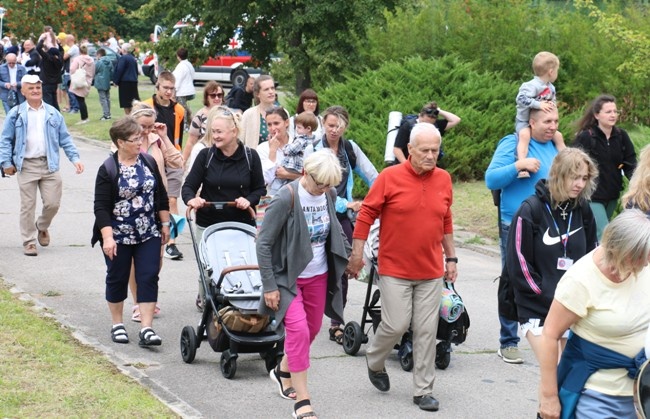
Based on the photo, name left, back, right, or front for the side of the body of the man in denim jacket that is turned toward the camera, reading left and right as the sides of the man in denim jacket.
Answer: front

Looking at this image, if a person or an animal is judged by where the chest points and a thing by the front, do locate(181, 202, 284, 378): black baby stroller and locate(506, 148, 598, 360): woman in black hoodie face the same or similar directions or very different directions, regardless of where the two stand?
same or similar directions

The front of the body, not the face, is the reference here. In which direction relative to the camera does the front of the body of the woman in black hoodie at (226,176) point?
toward the camera

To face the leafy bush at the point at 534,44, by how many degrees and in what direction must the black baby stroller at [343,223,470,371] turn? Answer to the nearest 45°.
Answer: approximately 135° to its left

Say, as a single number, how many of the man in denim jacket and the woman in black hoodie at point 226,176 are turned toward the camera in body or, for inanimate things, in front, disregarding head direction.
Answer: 2

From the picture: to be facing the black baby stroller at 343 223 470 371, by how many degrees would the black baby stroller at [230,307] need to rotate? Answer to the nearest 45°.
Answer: approximately 45° to its left

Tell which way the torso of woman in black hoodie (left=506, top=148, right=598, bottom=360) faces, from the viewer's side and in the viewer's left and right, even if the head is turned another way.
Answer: facing the viewer and to the right of the viewer

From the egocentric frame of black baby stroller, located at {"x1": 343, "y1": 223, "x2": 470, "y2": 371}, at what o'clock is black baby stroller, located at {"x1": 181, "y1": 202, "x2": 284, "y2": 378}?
black baby stroller, located at {"x1": 181, "y1": 202, "x2": 284, "y2": 378} is roughly at 4 o'clock from black baby stroller, located at {"x1": 343, "y1": 223, "x2": 470, "y2": 371}.

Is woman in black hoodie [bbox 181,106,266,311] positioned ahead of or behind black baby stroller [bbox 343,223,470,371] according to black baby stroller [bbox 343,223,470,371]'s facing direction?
behind

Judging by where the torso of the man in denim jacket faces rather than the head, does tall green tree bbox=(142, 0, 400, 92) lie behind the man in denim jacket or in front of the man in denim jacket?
behind

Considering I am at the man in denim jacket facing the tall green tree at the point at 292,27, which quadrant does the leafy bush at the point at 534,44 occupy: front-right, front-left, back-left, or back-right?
front-right

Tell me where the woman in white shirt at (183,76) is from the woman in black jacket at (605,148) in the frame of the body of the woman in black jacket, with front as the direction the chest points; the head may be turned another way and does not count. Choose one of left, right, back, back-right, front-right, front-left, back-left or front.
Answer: back
